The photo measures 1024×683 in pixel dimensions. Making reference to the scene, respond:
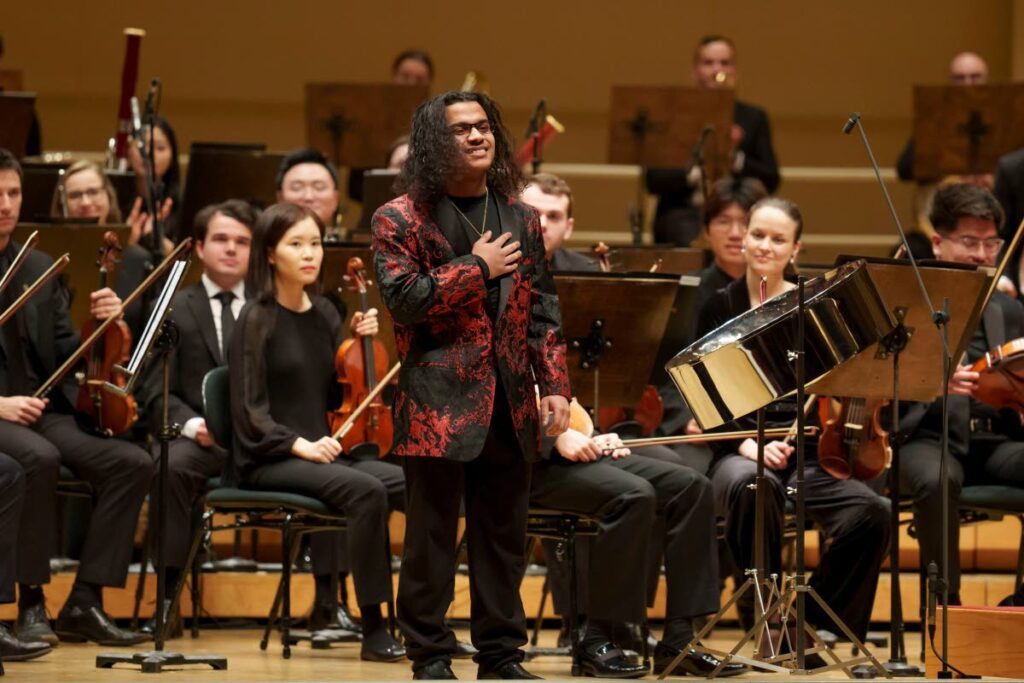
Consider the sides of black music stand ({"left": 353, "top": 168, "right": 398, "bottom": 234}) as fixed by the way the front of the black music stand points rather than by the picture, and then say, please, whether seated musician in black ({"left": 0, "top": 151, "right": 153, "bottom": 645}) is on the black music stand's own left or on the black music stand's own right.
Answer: on the black music stand's own left

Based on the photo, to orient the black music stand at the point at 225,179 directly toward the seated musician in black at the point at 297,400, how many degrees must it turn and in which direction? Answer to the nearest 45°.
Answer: approximately 180°

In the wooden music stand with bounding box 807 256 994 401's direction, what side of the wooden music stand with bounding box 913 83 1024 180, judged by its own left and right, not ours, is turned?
back

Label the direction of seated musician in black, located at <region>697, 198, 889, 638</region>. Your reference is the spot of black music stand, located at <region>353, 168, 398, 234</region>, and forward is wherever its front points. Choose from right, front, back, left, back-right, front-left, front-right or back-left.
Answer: back-right

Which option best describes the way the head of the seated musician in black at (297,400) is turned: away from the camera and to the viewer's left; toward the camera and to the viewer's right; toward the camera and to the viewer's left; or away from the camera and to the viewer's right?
toward the camera and to the viewer's right

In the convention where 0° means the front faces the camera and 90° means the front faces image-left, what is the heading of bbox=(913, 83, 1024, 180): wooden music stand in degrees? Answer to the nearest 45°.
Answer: approximately 180°

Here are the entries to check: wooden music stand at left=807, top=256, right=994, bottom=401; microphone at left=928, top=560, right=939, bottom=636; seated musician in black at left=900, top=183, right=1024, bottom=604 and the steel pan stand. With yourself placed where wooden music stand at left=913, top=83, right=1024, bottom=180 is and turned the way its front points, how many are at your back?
4

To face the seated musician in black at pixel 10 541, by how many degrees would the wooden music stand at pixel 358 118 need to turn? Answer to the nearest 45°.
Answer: approximately 180°

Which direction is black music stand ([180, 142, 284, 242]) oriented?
away from the camera

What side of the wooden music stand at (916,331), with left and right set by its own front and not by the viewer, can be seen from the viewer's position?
back

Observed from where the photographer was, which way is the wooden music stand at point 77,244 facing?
facing away from the viewer

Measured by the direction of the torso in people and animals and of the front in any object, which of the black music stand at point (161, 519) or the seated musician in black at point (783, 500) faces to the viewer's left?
the black music stand

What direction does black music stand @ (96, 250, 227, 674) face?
to the viewer's left

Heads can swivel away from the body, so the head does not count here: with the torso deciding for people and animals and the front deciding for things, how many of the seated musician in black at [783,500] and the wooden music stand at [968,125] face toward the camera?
1

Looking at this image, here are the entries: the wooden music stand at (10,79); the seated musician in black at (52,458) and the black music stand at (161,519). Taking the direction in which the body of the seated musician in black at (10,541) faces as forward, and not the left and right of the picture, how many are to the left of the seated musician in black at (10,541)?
2
